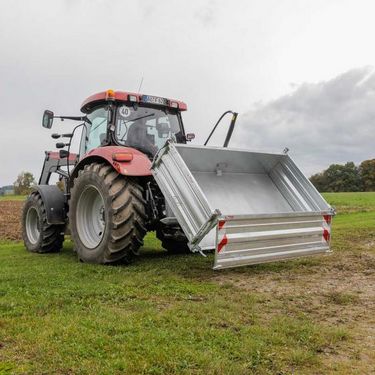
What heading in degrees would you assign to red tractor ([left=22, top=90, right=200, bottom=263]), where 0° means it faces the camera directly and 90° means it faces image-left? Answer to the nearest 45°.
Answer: approximately 135°
